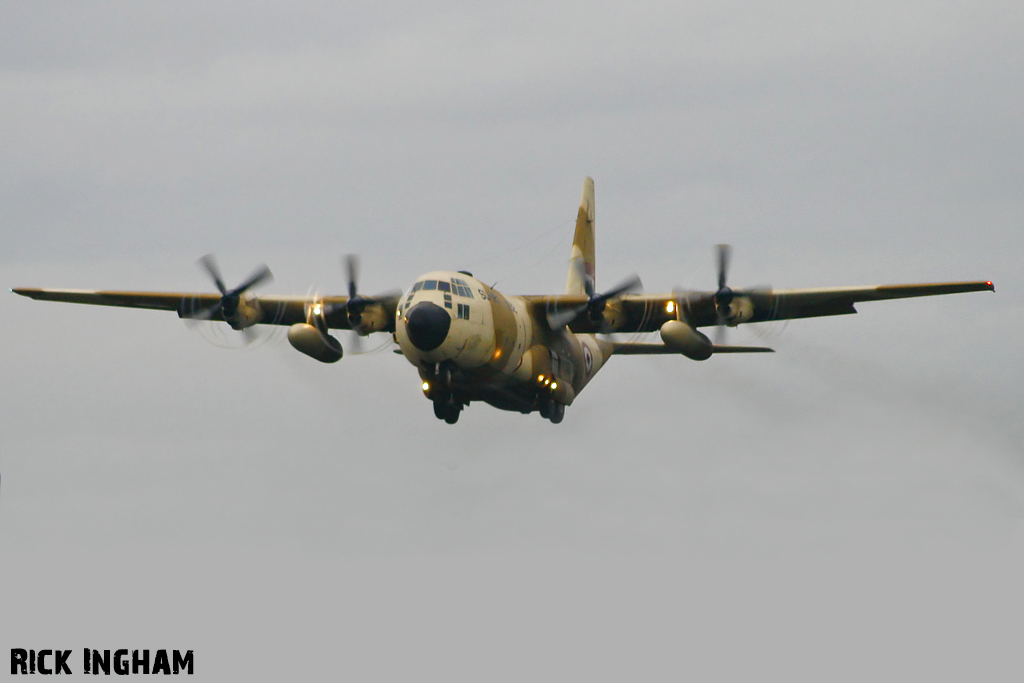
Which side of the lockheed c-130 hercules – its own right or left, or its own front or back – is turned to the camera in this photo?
front
